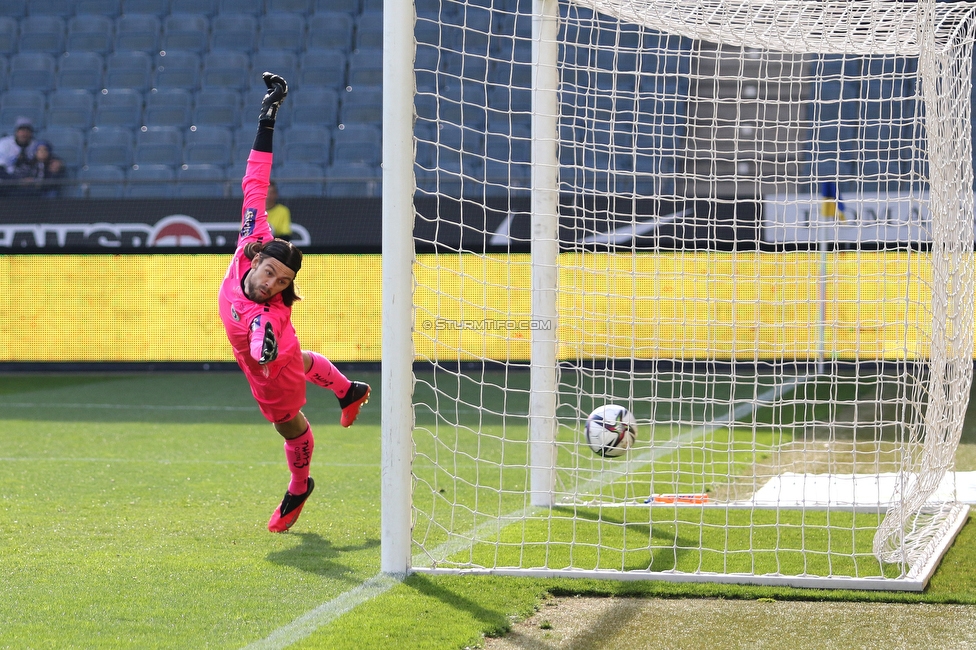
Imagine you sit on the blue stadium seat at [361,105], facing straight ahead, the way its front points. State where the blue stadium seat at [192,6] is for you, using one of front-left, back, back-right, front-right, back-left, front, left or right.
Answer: back-right

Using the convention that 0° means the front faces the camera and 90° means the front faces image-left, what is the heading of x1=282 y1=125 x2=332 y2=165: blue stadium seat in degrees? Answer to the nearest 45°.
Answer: approximately 0°

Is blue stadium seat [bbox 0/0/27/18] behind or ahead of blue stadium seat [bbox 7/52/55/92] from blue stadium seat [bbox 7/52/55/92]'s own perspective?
behind

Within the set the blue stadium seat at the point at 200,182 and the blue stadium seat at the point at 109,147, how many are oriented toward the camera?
2

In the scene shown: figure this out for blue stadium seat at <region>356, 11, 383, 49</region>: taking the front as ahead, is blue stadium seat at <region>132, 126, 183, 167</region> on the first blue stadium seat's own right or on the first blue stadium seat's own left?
on the first blue stadium seat's own right

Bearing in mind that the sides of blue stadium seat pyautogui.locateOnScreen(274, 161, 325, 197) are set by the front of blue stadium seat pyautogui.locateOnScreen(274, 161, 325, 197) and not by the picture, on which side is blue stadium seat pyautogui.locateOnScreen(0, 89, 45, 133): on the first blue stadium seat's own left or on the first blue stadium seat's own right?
on the first blue stadium seat's own right

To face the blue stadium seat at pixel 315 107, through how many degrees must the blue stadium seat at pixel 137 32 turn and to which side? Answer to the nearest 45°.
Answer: approximately 45° to its left

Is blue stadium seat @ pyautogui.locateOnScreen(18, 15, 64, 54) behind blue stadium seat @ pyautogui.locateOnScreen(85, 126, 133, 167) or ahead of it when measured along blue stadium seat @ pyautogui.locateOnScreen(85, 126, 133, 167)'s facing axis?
behind

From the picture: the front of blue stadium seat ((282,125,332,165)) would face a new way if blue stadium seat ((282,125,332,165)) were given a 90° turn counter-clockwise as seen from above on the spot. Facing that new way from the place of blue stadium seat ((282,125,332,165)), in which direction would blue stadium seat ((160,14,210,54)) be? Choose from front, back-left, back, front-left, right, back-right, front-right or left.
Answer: back-left

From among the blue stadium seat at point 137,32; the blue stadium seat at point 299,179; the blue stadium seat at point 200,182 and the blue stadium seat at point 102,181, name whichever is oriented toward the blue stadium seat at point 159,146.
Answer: the blue stadium seat at point 137,32
